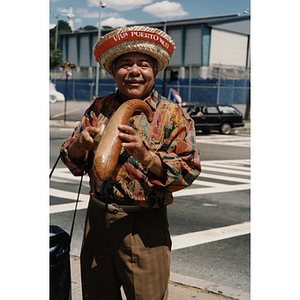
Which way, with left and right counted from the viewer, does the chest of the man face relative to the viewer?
facing the viewer and to the left of the viewer

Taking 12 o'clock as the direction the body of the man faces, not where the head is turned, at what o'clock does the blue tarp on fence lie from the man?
The blue tarp on fence is roughly at 5 o'clock from the man.

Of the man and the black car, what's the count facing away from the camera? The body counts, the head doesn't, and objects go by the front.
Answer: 0

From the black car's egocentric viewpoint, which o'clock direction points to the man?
The man is roughly at 9 o'clock from the black car.

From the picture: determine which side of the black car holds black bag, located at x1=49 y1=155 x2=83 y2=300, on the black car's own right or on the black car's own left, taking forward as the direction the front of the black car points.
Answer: on the black car's own left

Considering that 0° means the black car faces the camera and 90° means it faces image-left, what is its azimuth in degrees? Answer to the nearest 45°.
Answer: approximately 90°

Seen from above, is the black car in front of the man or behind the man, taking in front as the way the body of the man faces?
behind

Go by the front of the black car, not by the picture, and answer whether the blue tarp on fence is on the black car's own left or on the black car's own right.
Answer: on the black car's own right
